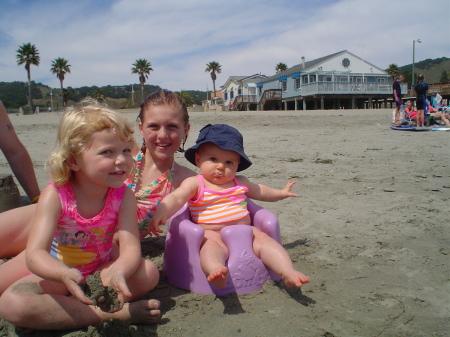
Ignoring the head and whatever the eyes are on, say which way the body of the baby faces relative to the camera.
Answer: toward the camera

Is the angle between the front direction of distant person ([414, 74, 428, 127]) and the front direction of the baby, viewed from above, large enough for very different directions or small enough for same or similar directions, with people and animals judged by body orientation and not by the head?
very different directions

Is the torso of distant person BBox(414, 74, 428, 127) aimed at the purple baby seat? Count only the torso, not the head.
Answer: no

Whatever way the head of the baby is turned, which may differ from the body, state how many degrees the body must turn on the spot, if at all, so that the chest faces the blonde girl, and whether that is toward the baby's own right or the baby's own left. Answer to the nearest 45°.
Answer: approximately 45° to the baby's own right

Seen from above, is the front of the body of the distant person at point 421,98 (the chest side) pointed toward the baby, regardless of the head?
no

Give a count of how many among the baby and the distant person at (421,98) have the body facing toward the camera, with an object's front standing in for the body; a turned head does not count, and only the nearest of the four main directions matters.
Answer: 1

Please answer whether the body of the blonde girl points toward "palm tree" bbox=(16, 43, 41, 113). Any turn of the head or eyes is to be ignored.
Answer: no

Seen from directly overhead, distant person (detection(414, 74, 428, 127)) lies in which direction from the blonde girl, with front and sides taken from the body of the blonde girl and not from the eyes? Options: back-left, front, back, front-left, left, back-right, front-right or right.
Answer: left

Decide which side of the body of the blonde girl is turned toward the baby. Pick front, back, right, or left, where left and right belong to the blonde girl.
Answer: left

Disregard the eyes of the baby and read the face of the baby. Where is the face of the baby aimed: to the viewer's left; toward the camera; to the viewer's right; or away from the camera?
toward the camera

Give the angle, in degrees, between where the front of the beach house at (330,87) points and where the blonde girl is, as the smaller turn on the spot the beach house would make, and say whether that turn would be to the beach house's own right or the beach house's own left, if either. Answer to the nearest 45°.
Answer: approximately 45° to the beach house's own right

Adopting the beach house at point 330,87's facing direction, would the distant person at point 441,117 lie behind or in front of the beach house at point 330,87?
in front

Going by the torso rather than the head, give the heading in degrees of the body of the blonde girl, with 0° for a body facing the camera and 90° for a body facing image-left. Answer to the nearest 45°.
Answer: approximately 315°

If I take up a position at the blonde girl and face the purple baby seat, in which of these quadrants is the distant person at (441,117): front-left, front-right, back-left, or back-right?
front-left

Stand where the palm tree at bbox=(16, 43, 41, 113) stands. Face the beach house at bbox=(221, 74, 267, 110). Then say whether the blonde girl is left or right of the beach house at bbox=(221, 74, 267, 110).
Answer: right

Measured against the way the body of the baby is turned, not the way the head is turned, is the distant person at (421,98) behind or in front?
behind
